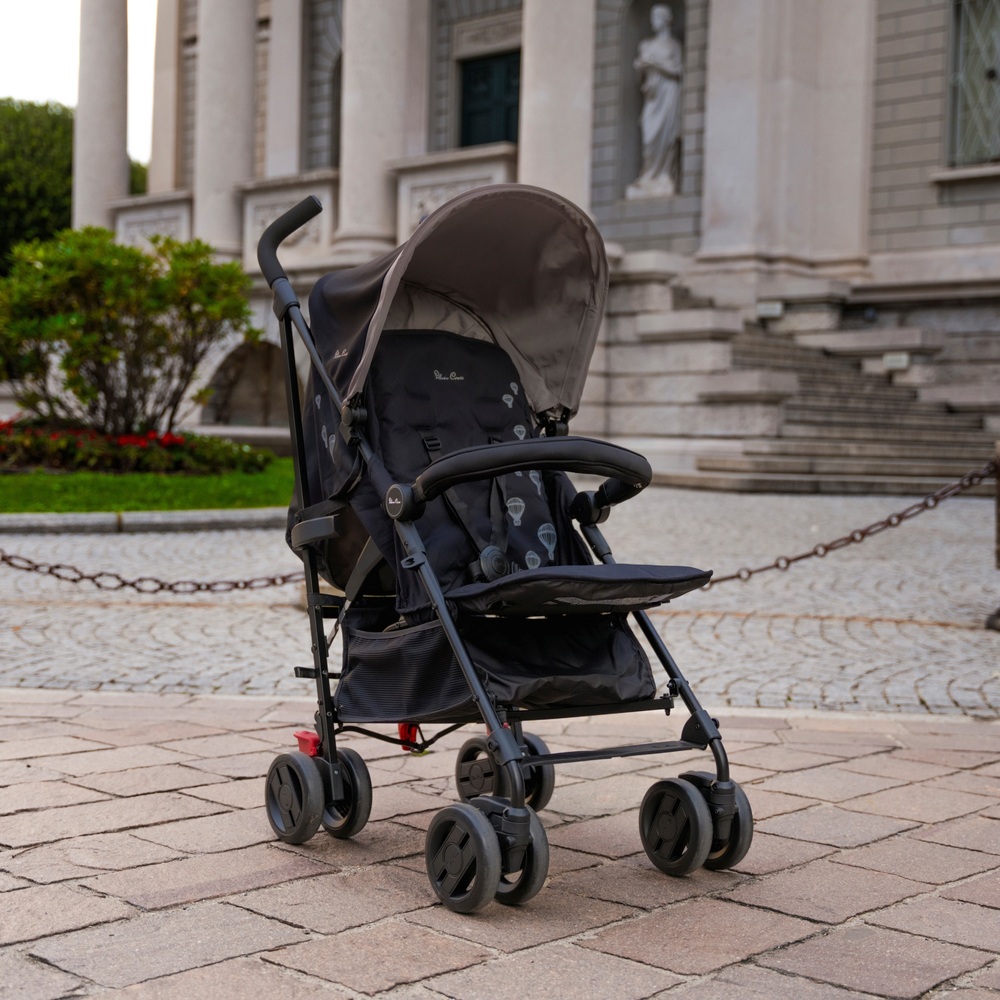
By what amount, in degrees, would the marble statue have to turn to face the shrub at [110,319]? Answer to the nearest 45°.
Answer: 0° — it already faces it

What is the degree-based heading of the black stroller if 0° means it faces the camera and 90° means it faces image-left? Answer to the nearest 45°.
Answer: approximately 315°

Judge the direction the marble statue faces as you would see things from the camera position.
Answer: facing the viewer and to the left of the viewer

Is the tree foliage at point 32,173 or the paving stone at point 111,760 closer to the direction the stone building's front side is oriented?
the paving stone

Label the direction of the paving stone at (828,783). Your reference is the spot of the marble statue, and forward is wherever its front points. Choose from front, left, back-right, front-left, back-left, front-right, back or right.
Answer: front-left

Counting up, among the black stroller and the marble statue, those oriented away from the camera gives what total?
0

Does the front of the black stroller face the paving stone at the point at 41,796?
no

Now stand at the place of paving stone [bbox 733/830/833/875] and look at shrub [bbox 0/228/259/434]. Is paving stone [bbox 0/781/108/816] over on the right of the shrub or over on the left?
left

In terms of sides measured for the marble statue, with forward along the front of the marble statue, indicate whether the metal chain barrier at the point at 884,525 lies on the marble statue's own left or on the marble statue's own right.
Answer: on the marble statue's own left

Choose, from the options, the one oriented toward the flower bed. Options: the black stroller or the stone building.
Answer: the stone building

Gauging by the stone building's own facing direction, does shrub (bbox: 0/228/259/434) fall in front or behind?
in front

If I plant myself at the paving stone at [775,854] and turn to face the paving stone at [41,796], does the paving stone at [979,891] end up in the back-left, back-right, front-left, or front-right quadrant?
back-left

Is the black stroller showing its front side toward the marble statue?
no

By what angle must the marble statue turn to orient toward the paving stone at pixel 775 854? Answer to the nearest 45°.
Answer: approximately 45° to its left

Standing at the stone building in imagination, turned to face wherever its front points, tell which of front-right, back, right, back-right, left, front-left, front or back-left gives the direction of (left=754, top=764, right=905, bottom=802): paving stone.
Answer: front-left

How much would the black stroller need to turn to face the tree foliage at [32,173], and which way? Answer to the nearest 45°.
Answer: approximately 135° to its left

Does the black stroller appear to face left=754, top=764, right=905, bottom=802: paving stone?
no
